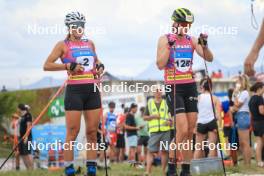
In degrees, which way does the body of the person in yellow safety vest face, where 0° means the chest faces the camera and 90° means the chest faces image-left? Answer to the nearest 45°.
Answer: approximately 0°

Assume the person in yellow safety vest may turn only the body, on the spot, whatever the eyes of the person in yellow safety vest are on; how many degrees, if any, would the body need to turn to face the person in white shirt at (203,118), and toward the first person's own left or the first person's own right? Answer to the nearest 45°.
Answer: approximately 135° to the first person's own left

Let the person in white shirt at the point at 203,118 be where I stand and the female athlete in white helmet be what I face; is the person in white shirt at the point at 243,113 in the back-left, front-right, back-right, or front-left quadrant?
back-left

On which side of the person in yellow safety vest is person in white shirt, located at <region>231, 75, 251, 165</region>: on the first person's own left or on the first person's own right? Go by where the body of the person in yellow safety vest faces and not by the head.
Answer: on the first person's own left
